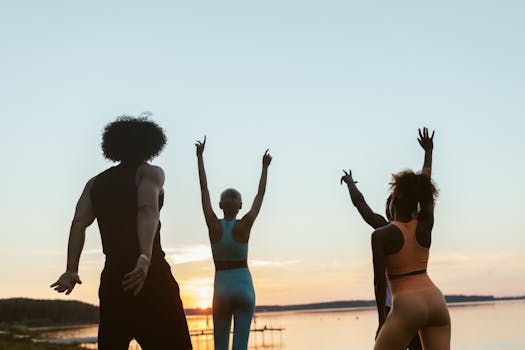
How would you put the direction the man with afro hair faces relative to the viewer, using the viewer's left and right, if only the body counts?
facing away from the viewer and to the right of the viewer

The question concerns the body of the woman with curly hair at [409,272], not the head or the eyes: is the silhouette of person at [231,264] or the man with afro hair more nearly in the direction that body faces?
the silhouette of person

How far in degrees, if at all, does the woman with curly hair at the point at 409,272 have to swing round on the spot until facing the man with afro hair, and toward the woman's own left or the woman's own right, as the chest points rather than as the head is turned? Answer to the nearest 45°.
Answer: approximately 90° to the woman's own left

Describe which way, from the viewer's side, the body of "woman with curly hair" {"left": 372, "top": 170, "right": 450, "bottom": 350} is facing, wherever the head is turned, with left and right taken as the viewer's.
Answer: facing away from the viewer and to the left of the viewer

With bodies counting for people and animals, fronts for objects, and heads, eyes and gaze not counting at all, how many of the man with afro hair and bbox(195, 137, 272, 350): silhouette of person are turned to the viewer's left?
0

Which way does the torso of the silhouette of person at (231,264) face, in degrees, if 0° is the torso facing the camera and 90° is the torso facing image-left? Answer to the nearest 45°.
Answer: approximately 180°

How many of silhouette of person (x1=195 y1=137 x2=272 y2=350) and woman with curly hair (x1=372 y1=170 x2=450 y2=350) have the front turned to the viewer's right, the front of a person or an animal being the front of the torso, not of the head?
0

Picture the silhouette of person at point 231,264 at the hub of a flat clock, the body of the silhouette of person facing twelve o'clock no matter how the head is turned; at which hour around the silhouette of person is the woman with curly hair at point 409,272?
The woman with curly hair is roughly at 5 o'clock from the silhouette of person.

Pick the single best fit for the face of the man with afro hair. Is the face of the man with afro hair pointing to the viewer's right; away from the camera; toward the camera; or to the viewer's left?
away from the camera

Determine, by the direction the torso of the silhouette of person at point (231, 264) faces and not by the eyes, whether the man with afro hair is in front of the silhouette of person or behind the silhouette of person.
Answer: behind
